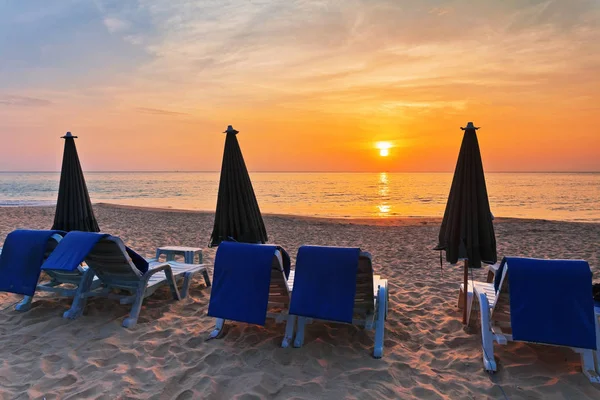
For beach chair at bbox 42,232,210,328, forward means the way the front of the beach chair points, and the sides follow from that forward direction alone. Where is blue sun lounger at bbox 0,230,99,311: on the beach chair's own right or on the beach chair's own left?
on the beach chair's own left

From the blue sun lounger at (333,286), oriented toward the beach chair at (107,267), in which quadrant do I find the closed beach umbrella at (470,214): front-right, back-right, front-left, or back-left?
back-right

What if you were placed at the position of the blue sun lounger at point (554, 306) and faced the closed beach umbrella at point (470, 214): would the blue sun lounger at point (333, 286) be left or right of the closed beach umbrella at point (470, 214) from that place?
left

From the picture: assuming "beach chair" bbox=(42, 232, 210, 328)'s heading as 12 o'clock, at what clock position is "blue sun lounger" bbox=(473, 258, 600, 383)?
The blue sun lounger is roughly at 3 o'clock from the beach chair.

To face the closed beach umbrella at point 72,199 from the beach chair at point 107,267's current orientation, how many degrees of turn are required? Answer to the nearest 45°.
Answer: approximately 45° to its left

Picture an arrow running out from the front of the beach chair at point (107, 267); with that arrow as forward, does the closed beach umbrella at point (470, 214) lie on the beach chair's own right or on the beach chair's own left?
on the beach chair's own right

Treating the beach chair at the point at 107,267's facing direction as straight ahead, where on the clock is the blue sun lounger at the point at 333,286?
The blue sun lounger is roughly at 3 o'clock from the beach chair.

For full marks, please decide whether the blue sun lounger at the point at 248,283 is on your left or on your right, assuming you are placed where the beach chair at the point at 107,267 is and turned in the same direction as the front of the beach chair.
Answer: on your right

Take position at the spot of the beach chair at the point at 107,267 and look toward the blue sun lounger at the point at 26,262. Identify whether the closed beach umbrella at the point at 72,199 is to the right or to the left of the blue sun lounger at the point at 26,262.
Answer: right

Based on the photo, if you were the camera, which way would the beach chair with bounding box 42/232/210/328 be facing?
facing away from the viewer and to the right of the viewer
